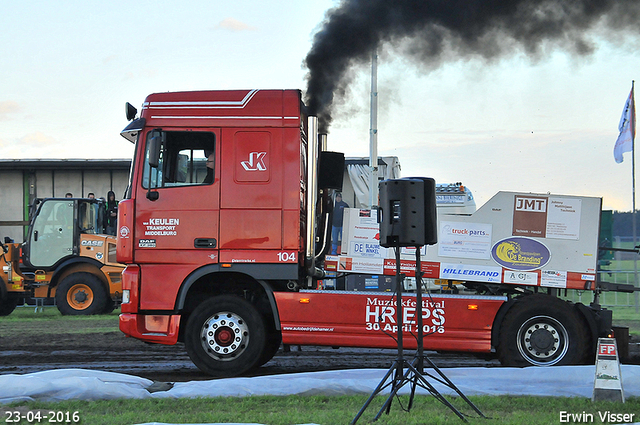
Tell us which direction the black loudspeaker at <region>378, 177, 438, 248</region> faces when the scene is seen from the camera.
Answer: facing away from the viewer and to the right of the viewer

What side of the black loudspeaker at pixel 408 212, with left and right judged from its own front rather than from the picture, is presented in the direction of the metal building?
left

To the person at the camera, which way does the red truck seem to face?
facing to the left of the viewer

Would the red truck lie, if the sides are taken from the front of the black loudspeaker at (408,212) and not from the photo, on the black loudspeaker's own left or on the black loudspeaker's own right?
on the black loudspeaker's own left

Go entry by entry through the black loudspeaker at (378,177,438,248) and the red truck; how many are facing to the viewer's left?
1

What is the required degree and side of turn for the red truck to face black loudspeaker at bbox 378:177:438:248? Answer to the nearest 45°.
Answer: approximately 135° to its left

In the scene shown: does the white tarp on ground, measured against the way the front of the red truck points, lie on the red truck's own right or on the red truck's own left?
on the red truck's own left

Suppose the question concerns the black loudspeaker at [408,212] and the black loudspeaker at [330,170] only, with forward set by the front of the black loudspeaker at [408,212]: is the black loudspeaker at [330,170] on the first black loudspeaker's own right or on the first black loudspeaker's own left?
on the first black loudspeaker's own left
